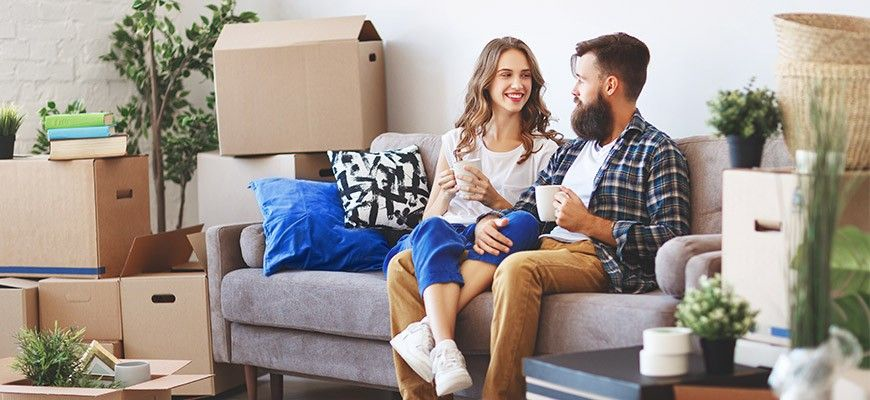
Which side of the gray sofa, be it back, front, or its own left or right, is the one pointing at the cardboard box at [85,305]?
right

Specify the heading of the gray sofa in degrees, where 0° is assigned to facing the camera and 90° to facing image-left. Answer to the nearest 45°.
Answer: approximately 0°

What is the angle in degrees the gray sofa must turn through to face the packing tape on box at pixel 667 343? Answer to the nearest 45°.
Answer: approximately 45° to its left

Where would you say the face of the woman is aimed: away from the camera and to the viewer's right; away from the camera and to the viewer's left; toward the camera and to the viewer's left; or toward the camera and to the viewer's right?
toward the camera and to the viewer's right

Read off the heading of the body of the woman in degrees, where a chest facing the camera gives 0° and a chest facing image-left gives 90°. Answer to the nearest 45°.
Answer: approximately 0°

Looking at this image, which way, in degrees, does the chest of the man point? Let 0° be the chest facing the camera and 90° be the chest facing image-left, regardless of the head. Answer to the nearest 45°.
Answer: approximately 45°

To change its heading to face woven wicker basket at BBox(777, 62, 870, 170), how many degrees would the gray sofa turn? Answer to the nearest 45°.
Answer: approximately 45° to its left

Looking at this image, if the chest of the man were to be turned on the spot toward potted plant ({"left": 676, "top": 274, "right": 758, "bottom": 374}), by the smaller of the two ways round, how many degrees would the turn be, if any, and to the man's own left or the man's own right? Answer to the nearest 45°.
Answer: approximately 45° to the man's own left

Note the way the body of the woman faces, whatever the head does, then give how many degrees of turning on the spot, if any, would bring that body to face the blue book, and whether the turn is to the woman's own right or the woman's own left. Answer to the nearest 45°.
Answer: approximately 90° to the woman's own right

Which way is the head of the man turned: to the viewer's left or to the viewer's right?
to the viewer's left
